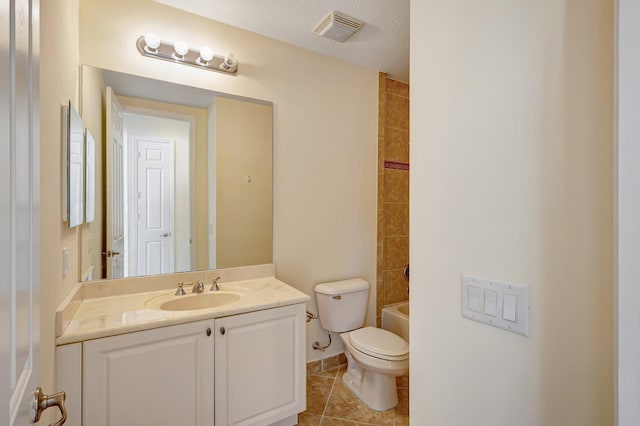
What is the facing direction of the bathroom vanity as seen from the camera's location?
facing the viewer and to the right of the viewer

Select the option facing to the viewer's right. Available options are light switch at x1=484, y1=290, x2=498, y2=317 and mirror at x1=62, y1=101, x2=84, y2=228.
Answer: the mirror

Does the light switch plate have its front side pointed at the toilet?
no

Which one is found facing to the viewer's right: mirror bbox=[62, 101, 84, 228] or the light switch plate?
the mirror

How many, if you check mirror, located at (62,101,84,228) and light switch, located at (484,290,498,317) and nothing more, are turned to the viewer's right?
1

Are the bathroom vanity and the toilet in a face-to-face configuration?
no

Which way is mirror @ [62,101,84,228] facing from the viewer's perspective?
to the viewer's right

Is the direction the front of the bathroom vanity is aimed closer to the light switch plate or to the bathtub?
the light switch plate

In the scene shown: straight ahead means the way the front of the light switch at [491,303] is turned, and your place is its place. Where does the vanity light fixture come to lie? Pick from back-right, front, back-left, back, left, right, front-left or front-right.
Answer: front-right

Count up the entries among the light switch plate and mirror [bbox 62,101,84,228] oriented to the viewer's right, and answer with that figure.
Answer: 1

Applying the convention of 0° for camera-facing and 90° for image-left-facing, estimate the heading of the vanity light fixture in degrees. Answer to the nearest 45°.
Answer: approximately 315°

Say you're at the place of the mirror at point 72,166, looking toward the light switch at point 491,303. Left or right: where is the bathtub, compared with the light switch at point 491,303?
left

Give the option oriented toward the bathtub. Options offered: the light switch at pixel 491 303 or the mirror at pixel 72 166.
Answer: the mirror

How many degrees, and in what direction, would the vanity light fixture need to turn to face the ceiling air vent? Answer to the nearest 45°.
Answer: approximately 45° to its left

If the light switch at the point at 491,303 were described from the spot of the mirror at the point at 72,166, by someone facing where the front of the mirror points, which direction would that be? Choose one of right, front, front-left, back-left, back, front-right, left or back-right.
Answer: front-right

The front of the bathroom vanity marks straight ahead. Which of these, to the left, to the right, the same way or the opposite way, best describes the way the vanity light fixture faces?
the same way
